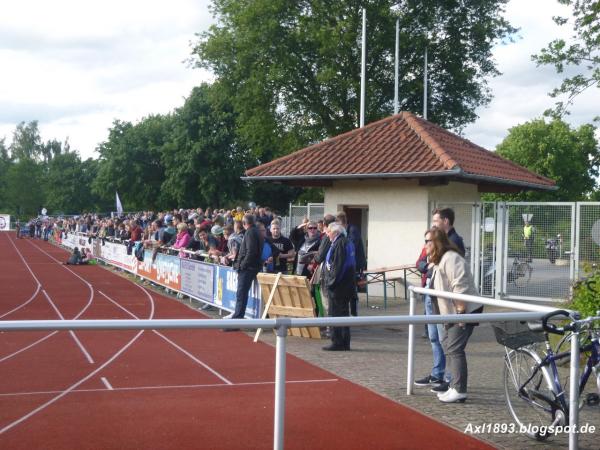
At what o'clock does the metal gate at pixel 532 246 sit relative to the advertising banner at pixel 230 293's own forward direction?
The metal gate is roughly at 7 o'clock from the advertising banner.

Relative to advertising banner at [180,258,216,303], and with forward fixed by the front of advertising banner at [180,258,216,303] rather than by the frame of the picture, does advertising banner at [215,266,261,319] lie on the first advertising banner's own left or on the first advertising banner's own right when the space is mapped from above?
on the first advertising banner's own left

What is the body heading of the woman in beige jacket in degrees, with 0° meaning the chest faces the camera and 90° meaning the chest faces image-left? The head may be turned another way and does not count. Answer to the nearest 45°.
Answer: approximately 90°

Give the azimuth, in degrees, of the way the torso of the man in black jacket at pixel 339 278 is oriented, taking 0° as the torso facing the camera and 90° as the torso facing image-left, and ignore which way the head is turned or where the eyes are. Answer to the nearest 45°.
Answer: approximately 90°

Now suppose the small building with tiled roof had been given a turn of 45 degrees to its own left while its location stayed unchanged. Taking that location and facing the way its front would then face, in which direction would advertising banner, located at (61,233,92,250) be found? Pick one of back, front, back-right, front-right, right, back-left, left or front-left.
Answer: back-right

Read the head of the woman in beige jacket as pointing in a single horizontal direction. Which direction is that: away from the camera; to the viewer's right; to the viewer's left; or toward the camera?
to the viewer's left

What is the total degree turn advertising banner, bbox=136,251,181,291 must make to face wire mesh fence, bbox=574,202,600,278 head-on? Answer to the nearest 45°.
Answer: approximately 90° to its left

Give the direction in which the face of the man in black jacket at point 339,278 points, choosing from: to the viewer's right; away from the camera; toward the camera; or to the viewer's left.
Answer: to the viewer's left

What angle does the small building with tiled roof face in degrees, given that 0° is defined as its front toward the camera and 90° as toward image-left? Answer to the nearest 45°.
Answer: approximately 45°

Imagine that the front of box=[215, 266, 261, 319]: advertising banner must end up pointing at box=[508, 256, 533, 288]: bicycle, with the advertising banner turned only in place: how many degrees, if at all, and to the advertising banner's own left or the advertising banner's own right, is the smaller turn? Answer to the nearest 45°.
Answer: approximately 135° to the advertising banner's own left
